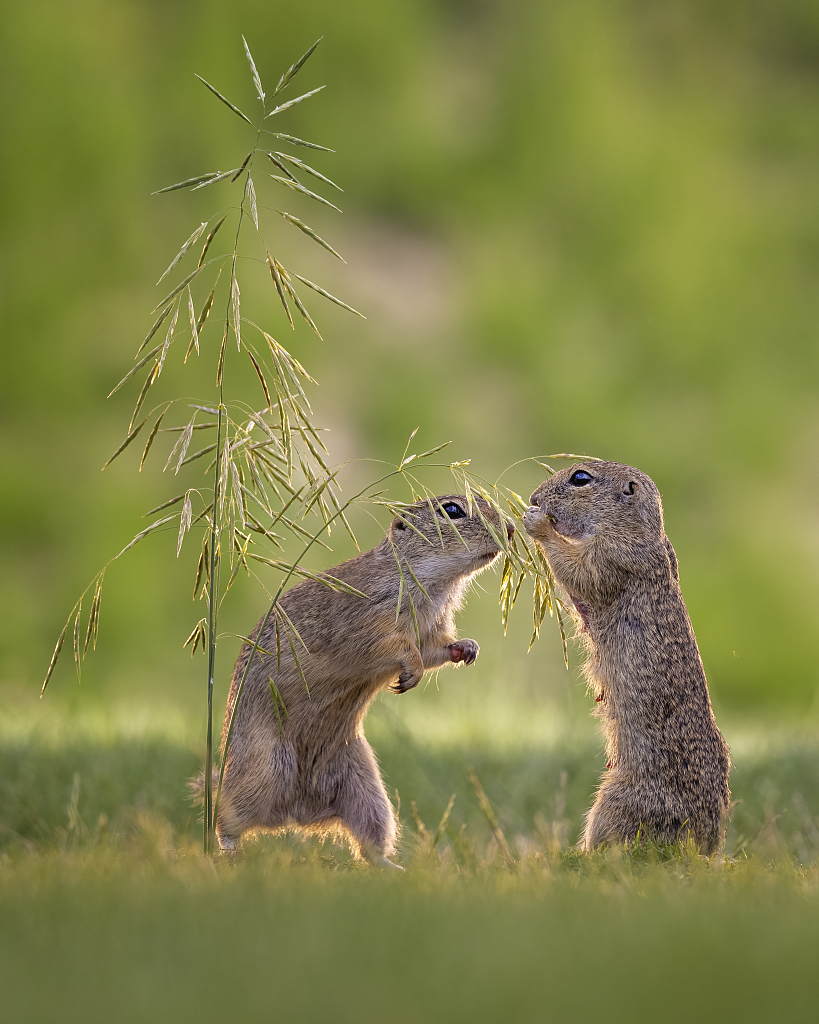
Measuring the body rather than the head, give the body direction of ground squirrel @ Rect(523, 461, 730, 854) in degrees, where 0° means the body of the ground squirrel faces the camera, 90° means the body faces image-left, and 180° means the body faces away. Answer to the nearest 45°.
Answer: approximately 90°

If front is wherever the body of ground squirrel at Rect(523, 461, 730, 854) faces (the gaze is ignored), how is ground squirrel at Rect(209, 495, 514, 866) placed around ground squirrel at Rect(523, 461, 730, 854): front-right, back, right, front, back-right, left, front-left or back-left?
front

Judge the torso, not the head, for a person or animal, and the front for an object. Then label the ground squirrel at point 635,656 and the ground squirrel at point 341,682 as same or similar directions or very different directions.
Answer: very different directions

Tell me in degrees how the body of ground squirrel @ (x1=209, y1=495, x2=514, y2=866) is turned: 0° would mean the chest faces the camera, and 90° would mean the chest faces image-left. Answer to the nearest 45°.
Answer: approximately 270°

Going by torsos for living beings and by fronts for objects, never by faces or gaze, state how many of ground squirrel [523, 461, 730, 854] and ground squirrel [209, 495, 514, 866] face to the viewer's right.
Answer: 1

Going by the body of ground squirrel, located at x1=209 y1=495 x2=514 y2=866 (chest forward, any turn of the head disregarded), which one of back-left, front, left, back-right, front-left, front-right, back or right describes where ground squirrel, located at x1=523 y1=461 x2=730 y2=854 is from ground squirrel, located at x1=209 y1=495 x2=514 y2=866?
front
